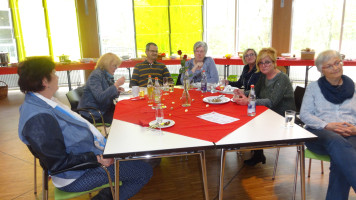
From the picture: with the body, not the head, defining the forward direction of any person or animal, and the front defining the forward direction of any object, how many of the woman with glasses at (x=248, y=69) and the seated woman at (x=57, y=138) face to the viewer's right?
1

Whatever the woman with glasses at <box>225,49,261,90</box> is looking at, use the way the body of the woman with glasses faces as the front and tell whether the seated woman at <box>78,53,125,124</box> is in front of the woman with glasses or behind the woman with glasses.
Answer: in front

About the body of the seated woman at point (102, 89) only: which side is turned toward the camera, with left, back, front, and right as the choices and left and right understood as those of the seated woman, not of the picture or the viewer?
right

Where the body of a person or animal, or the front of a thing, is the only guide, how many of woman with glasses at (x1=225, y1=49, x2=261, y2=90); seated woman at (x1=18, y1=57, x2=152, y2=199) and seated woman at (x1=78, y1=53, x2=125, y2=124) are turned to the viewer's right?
2

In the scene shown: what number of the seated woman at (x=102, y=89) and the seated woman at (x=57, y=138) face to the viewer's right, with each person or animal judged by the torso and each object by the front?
2

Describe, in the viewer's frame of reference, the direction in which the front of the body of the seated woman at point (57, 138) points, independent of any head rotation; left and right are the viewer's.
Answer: facing to the right of the viewer

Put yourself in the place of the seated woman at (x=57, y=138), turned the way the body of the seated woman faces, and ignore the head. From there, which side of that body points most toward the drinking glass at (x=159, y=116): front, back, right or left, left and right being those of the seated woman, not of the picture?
front

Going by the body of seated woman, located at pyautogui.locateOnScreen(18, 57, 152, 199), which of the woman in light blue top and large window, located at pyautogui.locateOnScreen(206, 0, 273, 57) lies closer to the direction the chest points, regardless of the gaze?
the woman in light blue top

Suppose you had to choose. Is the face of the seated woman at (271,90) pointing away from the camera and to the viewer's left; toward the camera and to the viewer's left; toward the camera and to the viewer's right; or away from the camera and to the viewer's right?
toward the camera and to the viewer's left

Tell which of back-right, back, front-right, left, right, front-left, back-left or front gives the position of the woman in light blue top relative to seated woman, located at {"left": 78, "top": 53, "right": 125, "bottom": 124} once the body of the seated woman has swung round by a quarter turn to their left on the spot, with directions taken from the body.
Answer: back-right

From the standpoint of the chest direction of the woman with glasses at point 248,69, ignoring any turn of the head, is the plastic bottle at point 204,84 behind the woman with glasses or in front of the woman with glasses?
in front

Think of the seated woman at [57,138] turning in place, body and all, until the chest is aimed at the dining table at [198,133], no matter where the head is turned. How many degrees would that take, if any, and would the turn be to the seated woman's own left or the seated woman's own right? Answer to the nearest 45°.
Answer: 0° — they already face it

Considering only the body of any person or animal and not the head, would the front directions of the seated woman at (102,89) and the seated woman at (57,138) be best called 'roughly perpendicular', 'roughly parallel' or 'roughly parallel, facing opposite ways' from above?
roughly parallel
